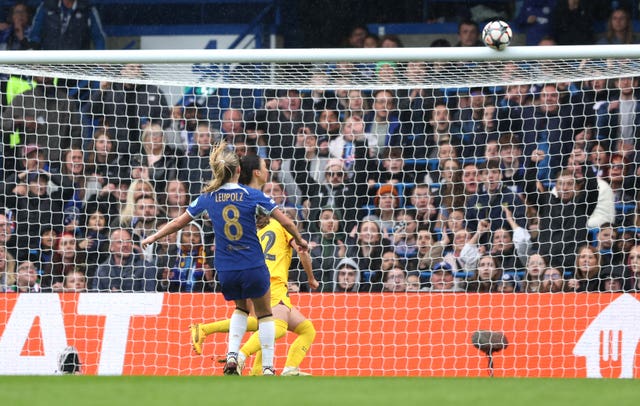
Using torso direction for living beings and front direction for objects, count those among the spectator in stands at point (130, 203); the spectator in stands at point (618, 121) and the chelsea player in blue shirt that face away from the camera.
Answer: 1

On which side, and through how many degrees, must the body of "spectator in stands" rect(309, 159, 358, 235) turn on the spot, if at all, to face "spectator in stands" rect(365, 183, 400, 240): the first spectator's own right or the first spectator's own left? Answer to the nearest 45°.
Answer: approximately 90° to the first spectator's own left

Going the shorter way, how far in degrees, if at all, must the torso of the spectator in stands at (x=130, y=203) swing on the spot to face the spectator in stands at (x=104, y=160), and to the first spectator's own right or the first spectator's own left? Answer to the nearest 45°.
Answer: approximately 135° to the first spectator's own right

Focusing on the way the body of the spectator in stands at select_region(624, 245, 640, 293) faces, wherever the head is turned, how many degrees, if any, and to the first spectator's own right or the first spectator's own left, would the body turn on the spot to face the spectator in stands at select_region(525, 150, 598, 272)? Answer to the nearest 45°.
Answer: approximately 90° to the first spectator's own right

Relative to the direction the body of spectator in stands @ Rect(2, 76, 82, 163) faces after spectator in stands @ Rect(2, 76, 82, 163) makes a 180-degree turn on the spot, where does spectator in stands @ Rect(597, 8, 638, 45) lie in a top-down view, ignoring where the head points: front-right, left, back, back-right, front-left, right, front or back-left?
right

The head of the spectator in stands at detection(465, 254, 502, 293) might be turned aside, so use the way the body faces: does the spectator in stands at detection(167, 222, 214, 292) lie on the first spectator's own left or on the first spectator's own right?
on the first spectator's own right

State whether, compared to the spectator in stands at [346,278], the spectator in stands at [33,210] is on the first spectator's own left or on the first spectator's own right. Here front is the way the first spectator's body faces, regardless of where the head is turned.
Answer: on the first spectator's own right

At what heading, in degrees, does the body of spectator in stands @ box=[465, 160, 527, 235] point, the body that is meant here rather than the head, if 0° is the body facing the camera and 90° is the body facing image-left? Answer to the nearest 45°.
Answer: approximately 0°

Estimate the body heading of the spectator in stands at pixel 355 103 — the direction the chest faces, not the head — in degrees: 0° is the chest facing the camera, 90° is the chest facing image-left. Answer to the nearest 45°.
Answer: approximately 0°
